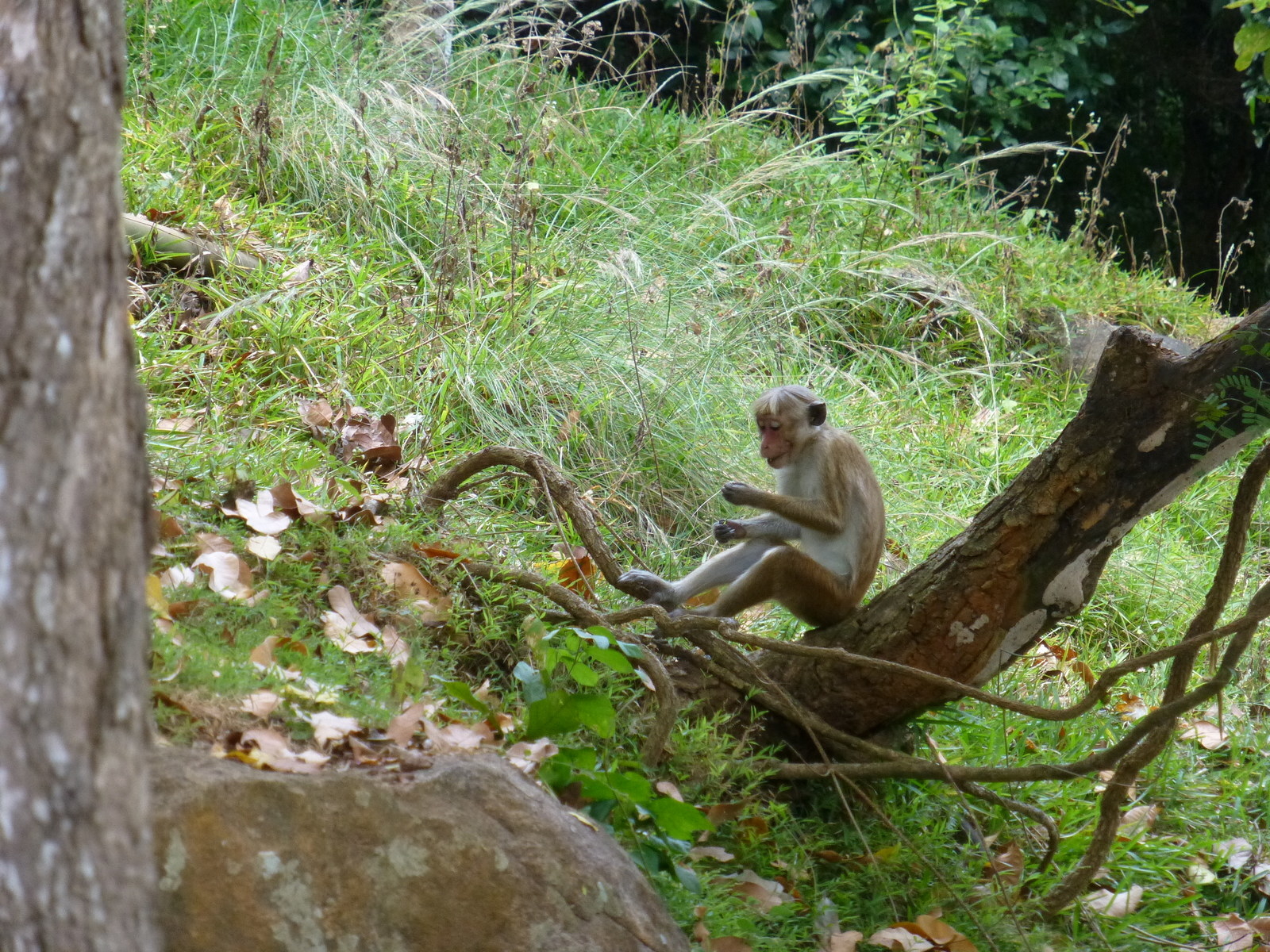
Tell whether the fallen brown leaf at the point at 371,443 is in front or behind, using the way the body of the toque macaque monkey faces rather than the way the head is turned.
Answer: in front

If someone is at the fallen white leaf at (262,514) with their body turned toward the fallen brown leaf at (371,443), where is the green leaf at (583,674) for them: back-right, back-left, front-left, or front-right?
back-right

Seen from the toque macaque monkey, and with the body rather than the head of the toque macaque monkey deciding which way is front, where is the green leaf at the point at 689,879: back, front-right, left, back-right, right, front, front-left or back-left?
left

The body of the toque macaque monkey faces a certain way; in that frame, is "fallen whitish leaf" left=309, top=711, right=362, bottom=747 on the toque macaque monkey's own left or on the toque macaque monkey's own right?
on the toque macaque monkey's own left

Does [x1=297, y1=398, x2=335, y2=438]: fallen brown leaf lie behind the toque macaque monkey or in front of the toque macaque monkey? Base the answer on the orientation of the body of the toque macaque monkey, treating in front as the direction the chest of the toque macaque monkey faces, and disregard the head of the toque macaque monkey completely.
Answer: in front

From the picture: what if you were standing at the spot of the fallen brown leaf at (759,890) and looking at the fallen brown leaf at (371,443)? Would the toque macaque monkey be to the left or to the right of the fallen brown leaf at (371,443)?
right

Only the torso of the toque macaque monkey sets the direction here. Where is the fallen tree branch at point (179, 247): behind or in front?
in front

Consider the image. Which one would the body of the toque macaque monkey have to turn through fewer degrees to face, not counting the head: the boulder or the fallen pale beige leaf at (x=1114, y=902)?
the boulder

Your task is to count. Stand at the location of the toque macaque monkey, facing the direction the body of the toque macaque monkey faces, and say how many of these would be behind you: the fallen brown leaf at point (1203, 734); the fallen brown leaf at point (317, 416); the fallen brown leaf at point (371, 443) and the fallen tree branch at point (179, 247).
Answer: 1

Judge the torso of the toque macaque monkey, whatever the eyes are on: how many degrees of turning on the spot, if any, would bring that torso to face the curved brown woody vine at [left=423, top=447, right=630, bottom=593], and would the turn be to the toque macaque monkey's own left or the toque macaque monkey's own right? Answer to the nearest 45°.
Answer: approximately 45° to the toque macaque monkey's own left

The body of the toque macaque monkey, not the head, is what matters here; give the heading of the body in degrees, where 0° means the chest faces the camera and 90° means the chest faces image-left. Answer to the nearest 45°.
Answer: approximately 90°
